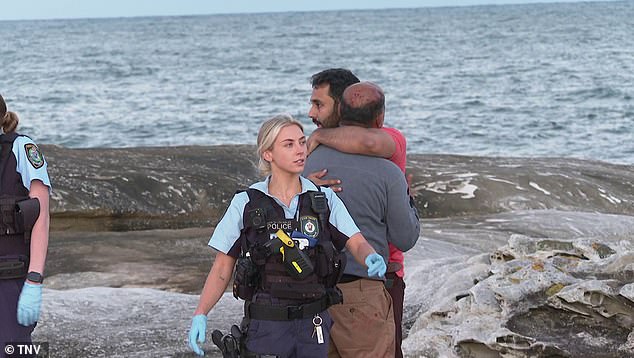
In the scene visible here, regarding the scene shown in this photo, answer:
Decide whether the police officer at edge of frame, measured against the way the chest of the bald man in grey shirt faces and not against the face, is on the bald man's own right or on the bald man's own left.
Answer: on the bald man's own left

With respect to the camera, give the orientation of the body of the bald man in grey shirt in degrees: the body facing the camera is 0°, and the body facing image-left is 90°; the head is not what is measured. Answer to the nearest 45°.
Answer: approximately 180°

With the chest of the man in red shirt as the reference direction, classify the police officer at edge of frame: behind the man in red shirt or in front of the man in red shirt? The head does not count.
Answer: in front

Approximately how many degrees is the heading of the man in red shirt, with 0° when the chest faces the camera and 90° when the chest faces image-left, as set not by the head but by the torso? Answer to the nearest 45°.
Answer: approximately 45°
